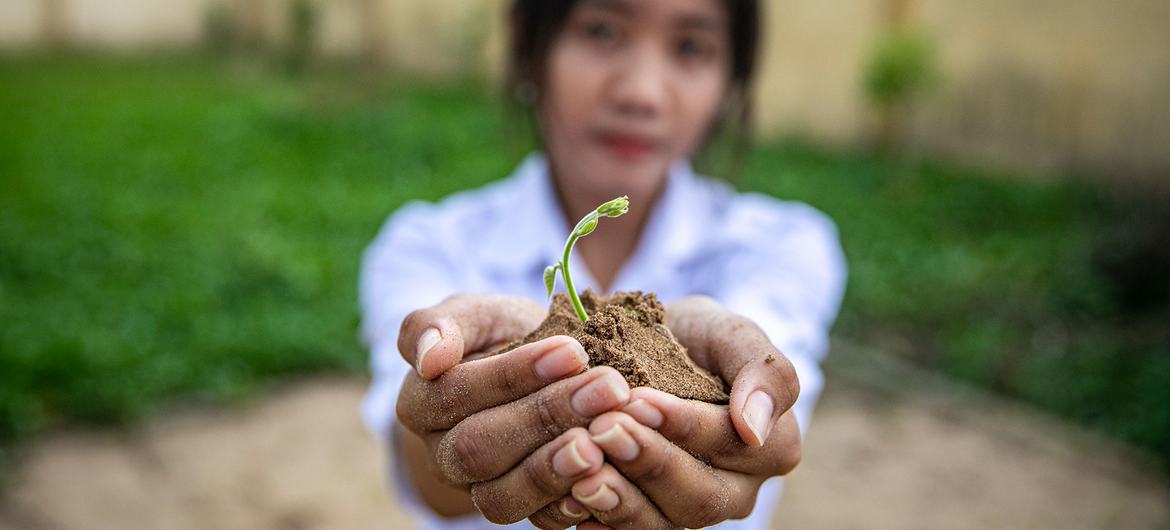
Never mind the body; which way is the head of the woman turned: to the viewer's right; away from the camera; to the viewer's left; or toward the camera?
toward the camera

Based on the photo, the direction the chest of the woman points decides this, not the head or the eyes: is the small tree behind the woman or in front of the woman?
behind

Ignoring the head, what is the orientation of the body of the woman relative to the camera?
toward the camera
